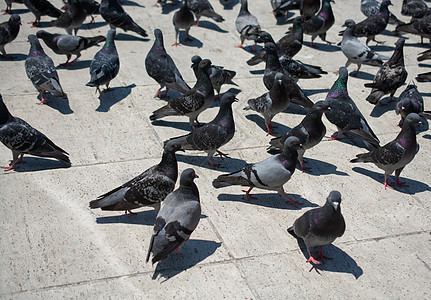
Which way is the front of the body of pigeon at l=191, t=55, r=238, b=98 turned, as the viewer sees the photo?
to the viewer's left

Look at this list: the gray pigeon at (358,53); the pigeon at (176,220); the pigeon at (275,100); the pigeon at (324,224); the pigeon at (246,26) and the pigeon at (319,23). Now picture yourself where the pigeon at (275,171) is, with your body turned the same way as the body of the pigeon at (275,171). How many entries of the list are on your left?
4

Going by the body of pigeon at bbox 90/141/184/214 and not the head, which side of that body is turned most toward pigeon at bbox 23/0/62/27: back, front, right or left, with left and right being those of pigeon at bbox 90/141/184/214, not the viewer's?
left

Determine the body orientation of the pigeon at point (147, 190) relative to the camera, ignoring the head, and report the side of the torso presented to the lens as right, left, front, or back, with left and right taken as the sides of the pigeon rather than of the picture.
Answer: right

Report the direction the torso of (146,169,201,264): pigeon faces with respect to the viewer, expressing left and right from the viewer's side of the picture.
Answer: facing away from the viewer and to the right of the viewer

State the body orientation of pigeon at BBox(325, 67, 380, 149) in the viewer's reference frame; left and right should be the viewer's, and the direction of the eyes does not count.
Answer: facing away from the viewer and to the left of the viewer
